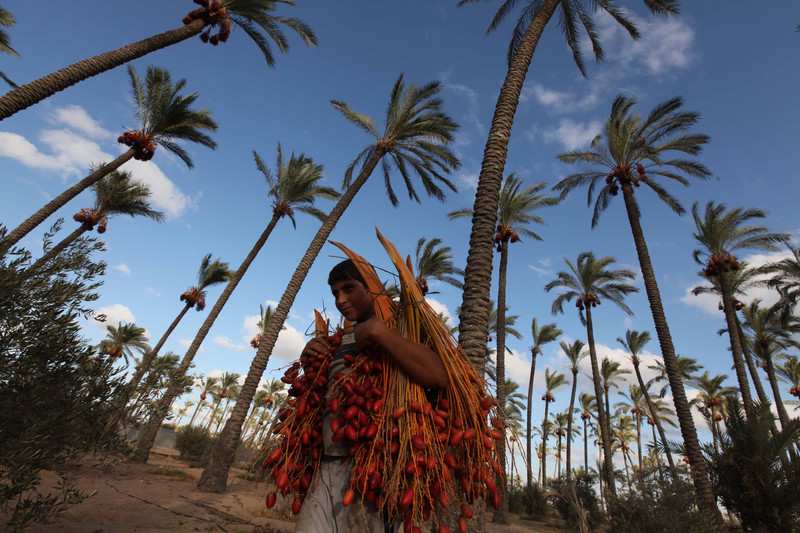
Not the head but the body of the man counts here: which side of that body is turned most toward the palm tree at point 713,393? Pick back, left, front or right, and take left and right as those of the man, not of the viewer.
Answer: back

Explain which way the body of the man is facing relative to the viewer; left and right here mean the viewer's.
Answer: facing the viewer and to the left of the viewer

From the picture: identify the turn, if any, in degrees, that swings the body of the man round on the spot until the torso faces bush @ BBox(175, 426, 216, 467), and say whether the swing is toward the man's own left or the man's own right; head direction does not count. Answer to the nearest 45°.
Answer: approximately 135° to the man's own right

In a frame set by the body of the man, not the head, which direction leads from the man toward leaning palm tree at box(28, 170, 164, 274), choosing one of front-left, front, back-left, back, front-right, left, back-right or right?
right

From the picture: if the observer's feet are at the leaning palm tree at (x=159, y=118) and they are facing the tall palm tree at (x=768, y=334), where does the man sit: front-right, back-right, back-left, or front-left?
front-right

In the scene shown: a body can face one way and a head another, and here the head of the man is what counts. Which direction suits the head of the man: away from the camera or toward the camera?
toward the camera

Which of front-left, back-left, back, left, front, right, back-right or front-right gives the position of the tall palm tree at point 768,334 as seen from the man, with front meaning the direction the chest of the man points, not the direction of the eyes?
back

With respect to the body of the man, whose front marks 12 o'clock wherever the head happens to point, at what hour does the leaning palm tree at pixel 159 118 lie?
The leaning palm tree is roughly at 3 o'clock from the man.

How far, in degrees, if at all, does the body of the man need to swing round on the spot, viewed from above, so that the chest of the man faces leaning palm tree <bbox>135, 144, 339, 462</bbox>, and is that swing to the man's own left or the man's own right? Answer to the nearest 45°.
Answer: approximately 90° to the man's own right

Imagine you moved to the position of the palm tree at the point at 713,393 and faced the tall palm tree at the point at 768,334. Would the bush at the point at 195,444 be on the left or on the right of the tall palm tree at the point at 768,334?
right
